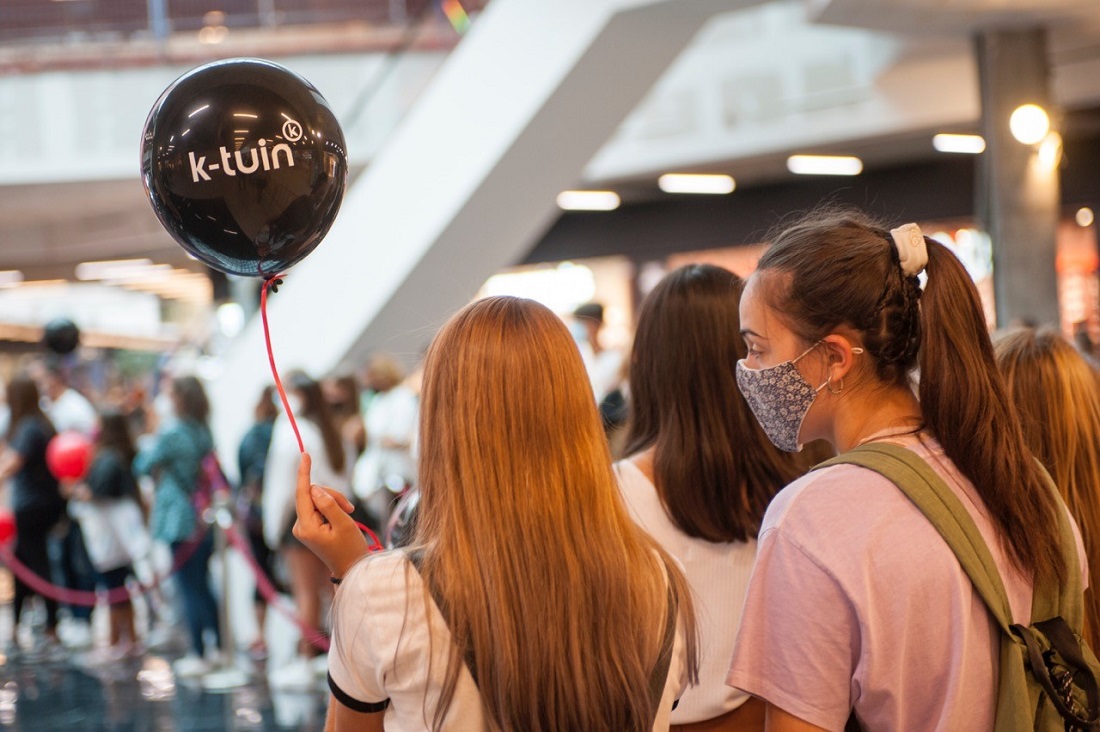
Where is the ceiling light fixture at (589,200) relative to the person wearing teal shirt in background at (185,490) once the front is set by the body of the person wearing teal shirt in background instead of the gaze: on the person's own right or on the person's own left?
on the person's own right

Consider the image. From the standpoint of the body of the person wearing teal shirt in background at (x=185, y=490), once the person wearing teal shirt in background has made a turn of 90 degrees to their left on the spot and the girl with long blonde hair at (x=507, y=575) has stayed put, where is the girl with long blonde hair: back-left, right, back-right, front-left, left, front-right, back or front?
front

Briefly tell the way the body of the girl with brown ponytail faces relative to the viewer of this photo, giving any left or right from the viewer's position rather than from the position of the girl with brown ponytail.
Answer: facing away from the viewer and to the left of the viewer

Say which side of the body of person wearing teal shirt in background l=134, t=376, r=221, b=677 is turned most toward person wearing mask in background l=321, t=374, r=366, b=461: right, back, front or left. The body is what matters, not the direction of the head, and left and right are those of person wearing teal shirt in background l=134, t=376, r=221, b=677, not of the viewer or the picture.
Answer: back

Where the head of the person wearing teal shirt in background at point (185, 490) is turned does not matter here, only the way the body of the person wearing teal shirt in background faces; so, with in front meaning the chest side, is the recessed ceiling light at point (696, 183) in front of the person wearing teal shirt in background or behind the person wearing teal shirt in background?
behind

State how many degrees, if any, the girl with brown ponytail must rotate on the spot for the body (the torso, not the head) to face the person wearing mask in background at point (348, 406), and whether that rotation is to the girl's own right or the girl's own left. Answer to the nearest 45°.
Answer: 0° — they already face them

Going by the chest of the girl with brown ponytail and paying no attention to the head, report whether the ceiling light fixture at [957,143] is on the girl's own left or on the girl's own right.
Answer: on the girl's own right

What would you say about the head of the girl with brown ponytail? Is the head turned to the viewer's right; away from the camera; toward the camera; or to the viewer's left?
to the viewer's left

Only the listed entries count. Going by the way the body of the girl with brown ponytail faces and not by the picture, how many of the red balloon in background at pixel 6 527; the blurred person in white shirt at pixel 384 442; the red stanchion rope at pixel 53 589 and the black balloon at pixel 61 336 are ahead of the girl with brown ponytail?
4

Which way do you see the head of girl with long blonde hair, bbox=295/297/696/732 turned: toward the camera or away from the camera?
away from the camera

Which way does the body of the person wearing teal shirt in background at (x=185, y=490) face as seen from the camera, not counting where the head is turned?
to the viewer's left
